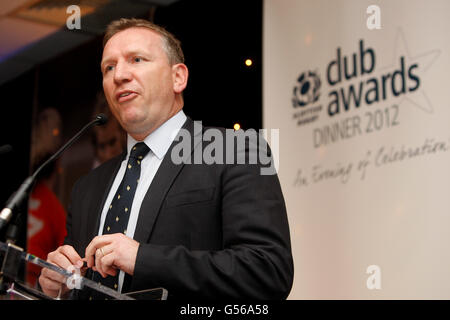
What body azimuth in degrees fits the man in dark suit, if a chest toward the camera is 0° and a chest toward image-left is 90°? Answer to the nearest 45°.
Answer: approximately 45°

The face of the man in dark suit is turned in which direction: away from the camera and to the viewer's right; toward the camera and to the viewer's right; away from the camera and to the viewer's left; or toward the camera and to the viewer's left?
toward the camera and to the viewer's left

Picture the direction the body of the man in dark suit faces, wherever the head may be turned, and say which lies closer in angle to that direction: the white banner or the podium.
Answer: the podium

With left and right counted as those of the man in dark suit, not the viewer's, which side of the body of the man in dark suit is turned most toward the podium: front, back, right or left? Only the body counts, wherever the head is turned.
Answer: front

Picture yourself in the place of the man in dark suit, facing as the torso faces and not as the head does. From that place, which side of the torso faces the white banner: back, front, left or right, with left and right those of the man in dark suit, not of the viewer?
back
